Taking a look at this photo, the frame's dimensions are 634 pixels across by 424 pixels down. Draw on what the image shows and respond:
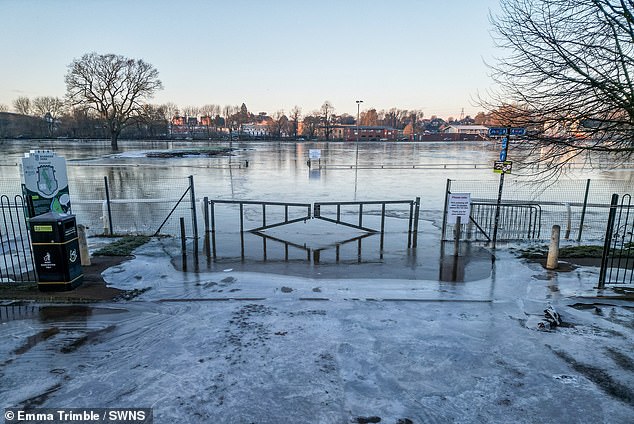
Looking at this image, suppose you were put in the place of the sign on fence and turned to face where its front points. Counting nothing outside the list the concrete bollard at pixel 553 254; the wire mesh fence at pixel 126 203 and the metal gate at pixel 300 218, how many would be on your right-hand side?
2

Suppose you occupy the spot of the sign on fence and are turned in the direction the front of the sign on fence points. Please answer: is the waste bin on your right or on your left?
on your right

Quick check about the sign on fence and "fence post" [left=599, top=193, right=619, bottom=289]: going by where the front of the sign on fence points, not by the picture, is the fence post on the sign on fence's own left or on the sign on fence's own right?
on the sign on fence's own left

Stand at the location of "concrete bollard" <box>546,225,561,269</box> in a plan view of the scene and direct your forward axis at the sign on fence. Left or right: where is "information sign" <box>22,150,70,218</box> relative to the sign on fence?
left

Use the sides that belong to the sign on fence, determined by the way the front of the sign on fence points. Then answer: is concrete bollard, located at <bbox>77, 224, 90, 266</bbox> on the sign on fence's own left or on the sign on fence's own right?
on the sign on fence's own right

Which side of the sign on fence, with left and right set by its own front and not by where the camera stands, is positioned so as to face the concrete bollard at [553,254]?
left

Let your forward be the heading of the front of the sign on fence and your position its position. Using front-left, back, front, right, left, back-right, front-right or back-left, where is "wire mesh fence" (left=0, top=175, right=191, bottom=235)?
right

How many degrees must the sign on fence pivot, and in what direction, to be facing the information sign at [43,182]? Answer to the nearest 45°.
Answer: approximately 90° to its right

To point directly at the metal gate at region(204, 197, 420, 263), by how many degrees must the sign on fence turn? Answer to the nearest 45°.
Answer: approximately 90° to its right

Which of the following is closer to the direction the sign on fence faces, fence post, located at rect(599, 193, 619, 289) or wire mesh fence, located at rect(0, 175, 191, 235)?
the fence post

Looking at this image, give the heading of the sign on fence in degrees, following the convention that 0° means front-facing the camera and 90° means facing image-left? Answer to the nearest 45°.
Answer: approximately 0°
